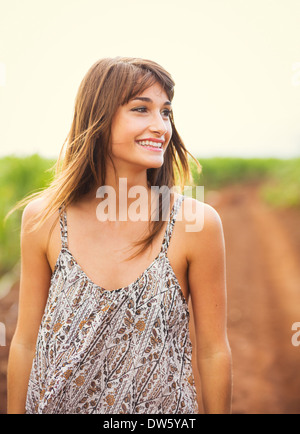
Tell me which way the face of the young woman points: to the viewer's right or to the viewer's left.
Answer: to the viewer's right

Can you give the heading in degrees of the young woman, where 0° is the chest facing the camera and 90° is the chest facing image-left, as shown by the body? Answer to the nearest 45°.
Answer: approximately 0°
